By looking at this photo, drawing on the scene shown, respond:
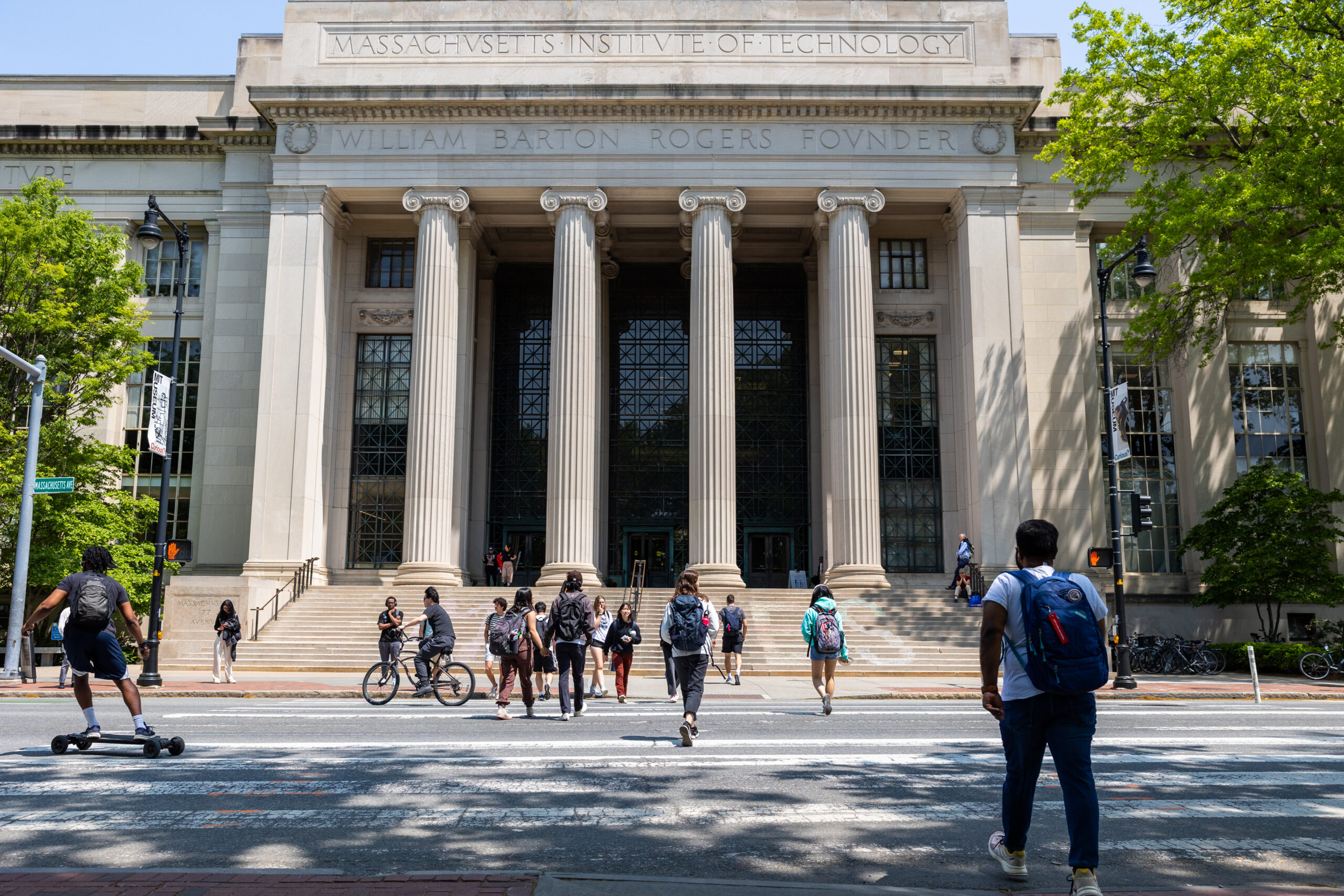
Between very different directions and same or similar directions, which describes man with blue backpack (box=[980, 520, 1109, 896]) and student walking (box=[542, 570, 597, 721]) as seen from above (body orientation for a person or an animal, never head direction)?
same or similar directions

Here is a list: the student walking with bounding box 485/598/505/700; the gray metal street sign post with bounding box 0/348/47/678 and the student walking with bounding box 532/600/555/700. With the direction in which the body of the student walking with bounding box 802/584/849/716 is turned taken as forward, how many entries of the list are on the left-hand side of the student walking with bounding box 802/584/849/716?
3

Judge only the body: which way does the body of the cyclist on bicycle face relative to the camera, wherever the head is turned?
to the viewer's left

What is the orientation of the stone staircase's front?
toward the camera

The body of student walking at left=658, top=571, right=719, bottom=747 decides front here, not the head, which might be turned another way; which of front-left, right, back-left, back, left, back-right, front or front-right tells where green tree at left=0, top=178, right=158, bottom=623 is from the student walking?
front-left

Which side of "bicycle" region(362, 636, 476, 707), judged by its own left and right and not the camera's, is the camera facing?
left

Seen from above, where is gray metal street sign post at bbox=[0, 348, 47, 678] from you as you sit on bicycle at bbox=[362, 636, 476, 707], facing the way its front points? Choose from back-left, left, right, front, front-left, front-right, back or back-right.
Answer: front-right

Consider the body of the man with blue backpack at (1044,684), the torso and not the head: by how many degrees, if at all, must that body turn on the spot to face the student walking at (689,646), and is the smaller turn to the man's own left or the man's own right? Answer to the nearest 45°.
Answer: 0° — they already face them

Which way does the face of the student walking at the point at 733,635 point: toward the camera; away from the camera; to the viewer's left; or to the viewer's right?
away from the camera

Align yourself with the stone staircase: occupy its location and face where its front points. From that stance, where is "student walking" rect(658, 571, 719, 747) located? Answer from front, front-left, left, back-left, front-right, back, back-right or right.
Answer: front

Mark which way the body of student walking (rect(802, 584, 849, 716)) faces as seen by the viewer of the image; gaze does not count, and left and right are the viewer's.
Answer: facing away from the viewer

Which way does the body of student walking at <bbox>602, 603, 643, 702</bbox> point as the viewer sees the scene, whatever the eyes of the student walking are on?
toward the camera

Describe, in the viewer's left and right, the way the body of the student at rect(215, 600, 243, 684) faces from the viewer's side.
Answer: facing the viewer

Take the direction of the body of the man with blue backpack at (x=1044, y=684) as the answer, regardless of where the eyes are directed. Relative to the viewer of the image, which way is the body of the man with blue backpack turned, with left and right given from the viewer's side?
facing away from the viewer and to the left of the viewer

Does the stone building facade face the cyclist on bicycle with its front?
yes

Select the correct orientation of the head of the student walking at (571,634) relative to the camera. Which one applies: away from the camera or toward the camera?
away from the camera
